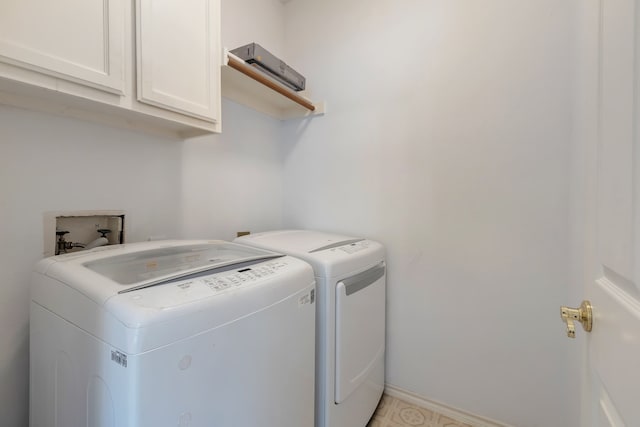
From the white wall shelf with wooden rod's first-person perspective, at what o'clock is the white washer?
The white washer is roughly at 2 o'clock from the white wall shelf with wooden rod.

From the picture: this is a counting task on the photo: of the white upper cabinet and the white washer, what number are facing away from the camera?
0

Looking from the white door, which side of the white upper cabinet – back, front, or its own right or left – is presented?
front

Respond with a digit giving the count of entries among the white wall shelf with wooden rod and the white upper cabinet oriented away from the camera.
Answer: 0

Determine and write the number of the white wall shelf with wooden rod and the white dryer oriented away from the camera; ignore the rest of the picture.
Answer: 0

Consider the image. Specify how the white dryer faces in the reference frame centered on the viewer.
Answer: facing the viewer and to the right of the viewer

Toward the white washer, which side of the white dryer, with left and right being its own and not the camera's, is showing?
right

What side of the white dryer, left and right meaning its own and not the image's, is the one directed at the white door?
front
